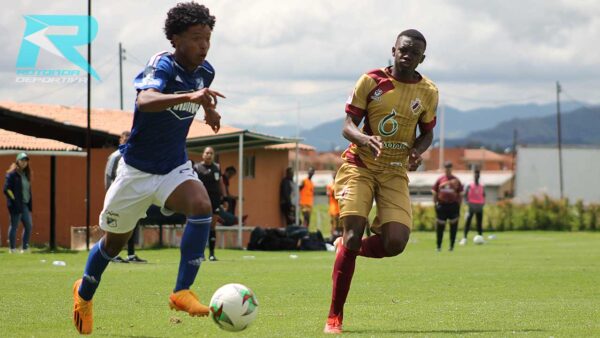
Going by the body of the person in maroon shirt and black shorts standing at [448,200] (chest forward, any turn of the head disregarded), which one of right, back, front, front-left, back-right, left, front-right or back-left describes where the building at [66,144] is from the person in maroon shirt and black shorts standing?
right

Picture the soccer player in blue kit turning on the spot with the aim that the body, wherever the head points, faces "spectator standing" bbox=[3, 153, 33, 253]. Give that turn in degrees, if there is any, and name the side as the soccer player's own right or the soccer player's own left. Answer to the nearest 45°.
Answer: approximately 135° to the soccer player's own left

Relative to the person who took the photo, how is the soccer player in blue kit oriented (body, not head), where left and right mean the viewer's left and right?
facing the viewer and to the right of the viewer

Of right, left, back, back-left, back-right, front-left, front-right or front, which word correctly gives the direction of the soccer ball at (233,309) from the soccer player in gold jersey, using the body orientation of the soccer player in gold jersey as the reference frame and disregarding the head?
front-right

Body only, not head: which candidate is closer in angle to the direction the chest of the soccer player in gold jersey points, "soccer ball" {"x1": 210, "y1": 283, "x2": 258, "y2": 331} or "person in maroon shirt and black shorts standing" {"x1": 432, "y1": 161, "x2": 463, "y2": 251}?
the soccer ball

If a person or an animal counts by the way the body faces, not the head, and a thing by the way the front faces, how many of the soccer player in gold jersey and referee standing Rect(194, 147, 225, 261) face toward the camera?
2

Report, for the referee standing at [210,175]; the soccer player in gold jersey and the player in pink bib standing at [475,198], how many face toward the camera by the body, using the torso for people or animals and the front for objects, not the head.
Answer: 3
